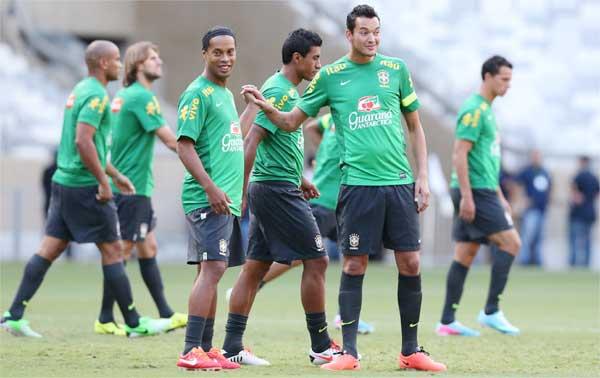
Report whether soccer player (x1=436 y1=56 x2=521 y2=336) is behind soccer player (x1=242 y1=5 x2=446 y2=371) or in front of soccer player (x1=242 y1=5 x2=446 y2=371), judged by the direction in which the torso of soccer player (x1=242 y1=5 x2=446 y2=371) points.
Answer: behind

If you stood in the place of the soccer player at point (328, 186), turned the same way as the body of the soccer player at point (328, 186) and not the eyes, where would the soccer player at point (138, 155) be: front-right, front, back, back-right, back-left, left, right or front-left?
back

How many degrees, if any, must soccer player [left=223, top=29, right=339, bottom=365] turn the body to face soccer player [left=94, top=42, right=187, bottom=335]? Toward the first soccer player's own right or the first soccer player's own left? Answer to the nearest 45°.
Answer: approximately 135° to the first soccer player's own left

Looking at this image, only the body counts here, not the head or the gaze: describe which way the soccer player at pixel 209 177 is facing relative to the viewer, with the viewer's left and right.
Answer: facing the viewer and to the right of the viewer

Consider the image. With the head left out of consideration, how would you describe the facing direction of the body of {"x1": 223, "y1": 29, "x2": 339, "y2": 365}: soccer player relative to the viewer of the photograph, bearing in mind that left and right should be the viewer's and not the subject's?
facing to the right of the viewer

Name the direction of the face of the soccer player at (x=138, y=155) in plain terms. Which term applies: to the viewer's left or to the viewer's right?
to the viewer's right

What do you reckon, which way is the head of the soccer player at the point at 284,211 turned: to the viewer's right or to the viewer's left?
to the viewer's right
